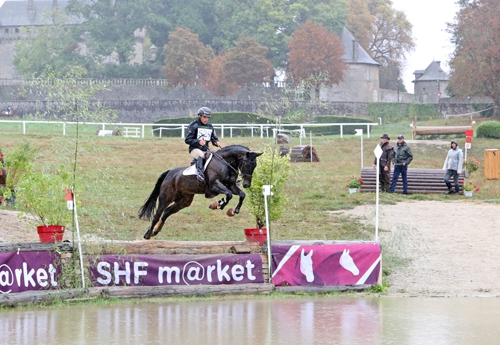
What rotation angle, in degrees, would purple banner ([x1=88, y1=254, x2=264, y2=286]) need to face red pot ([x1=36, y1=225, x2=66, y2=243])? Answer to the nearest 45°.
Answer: approximately 90° to its right

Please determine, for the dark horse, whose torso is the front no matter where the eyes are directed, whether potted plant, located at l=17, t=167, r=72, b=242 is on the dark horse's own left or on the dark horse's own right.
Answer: on the dark horse's own right

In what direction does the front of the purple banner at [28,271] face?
toward the camera

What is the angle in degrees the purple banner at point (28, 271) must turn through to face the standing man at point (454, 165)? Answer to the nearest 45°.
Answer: approximately 135° to its left

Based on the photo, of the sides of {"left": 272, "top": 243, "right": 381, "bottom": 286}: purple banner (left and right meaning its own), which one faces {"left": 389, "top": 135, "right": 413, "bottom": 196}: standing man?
back

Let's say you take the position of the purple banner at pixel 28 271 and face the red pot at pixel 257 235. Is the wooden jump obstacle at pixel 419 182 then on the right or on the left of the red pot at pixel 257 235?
left

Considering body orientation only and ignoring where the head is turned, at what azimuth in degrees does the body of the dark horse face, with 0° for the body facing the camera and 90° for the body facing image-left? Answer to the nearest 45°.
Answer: approximately 315°

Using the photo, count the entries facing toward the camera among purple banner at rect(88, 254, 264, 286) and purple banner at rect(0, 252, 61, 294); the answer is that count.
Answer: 2

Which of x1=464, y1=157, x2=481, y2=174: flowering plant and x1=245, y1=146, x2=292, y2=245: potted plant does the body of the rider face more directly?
the potted plant

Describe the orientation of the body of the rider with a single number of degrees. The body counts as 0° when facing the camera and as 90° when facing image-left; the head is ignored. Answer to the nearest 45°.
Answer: approximately 315°

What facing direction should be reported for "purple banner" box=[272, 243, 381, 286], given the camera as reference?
facing the viewer

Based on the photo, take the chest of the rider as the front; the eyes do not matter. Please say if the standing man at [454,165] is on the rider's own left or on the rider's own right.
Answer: on the rider's own left

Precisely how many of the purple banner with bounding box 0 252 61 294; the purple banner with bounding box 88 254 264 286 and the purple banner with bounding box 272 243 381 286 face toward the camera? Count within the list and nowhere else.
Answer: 3
